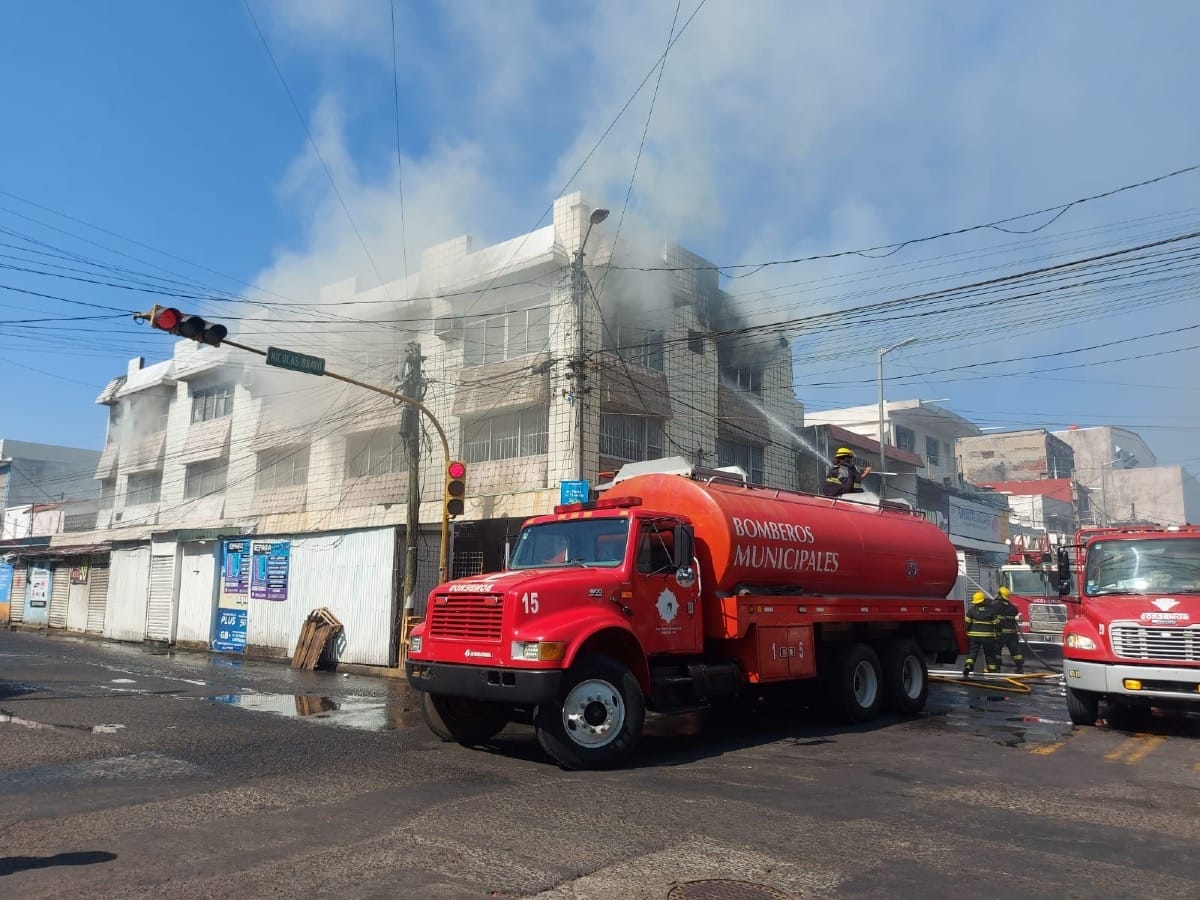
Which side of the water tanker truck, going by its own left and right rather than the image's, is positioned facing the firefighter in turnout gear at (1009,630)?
back

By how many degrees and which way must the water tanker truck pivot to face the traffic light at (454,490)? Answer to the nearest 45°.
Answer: approximately 90° to its right

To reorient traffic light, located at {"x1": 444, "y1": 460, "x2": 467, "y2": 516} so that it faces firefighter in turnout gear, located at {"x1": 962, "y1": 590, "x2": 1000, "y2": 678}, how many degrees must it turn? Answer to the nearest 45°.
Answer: approximately 90° to its left

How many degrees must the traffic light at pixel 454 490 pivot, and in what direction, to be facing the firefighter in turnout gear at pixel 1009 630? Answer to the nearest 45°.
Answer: approximately 90° to its left

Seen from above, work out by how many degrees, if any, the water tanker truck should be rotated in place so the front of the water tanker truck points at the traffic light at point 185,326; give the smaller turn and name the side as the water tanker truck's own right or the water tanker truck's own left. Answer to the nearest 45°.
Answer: approximately 45° to the water tanker truck's own right

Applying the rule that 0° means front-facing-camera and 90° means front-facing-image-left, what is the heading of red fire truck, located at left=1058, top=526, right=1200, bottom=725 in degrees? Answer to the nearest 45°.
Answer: approximately 0°

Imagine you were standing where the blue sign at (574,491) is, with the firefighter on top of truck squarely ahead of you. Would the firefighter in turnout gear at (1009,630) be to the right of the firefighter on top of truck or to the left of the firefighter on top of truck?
left
